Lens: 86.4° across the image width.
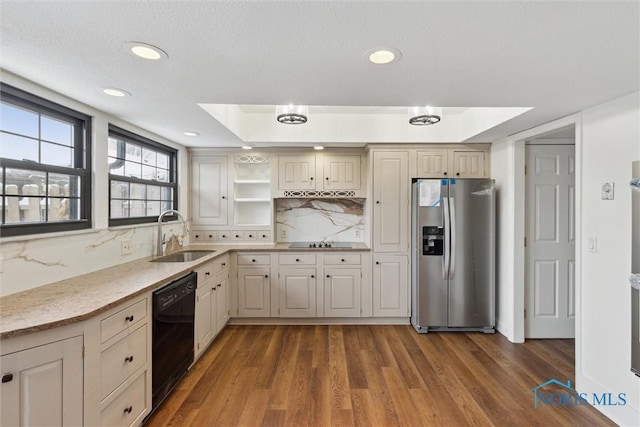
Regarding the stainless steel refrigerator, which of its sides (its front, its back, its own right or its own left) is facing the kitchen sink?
right

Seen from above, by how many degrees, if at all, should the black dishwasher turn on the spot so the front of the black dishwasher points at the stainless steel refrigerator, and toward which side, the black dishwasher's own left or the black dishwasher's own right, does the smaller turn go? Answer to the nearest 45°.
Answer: approximately 45° to the black dishwasher's own left

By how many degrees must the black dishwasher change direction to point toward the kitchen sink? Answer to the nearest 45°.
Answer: approximately 135° to its left

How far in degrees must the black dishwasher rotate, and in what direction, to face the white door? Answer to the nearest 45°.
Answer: approximately 45° to its left

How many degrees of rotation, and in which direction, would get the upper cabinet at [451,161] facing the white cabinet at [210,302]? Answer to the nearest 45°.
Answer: approximately 45° to its right

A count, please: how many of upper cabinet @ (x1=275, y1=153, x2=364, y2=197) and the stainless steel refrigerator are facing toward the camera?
2

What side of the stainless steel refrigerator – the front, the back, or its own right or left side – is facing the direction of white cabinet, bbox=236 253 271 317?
right

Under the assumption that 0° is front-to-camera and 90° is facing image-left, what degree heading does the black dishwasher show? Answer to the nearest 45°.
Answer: approximately 315°

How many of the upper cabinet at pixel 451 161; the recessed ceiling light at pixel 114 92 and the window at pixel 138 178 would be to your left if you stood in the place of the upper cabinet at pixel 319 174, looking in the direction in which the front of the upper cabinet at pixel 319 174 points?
1

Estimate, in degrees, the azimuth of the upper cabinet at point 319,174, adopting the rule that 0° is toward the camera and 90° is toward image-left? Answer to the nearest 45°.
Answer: approximately 0°

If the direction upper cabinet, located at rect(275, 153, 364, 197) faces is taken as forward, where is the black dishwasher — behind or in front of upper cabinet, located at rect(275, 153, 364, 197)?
in front
